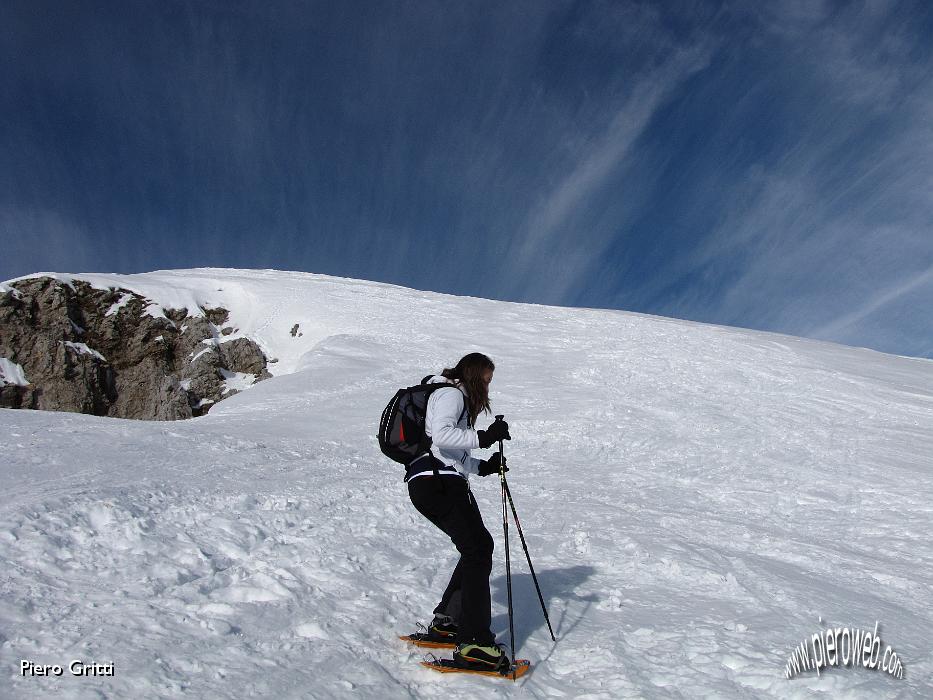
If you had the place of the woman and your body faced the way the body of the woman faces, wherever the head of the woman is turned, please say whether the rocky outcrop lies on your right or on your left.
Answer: on your left

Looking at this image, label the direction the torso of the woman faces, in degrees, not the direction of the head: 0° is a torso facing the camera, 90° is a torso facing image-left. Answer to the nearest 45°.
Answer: approximately 270°
